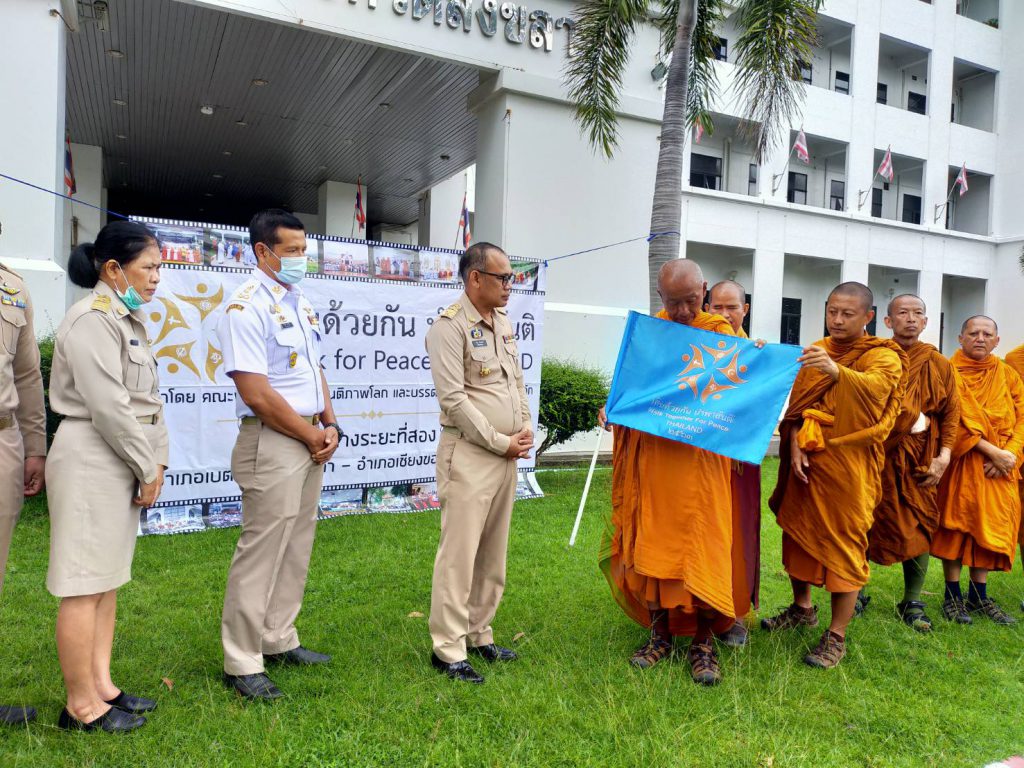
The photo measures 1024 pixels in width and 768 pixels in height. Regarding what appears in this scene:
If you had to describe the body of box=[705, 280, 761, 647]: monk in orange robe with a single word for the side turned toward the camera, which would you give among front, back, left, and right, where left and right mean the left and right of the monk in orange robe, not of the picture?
front

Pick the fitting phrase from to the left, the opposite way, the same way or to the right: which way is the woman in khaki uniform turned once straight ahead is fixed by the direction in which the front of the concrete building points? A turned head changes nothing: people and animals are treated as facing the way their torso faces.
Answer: to the left

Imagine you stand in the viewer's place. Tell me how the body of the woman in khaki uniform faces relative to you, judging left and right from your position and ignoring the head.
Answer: facing to the right of the viewer

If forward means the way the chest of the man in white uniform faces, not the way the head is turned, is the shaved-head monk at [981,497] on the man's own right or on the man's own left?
on the man's own left

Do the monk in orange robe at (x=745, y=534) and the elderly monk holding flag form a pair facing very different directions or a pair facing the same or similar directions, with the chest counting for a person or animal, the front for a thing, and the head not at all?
same or similar directions

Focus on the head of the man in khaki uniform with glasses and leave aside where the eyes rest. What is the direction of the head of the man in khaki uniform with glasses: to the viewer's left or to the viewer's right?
to the viewer's right

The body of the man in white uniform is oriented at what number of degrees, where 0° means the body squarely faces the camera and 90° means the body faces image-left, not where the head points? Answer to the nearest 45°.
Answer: approximately 315°

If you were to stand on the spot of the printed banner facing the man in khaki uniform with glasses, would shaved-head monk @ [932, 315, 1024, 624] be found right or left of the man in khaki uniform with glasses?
left

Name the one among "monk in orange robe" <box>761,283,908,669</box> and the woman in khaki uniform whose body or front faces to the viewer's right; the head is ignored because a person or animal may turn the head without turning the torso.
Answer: the woman in khaki uniform

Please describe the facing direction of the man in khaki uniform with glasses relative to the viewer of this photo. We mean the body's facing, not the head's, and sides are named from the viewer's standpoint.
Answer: facing the viewer and to the right of the viewer

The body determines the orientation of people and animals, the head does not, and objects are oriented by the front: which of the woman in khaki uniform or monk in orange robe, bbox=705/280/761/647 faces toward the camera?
the monk in orange robe
